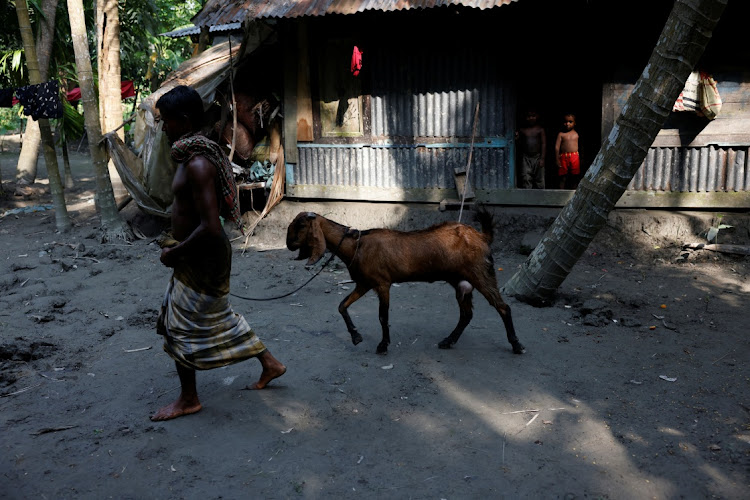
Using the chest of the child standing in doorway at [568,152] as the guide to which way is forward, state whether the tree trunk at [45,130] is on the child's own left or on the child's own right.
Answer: on the child's own right

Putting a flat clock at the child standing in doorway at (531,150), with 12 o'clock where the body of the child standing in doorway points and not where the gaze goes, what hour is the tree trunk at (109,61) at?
The tree trunk is roughly at 3 o'clock from the child standing in doorway.

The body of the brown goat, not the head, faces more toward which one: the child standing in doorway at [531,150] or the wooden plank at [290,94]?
the wooden plank

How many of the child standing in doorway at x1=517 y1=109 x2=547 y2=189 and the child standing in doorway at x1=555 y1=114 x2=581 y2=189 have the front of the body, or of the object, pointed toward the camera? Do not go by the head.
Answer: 2

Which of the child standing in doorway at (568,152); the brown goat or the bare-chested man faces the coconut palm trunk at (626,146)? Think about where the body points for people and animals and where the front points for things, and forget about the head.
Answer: the child standing in doorway

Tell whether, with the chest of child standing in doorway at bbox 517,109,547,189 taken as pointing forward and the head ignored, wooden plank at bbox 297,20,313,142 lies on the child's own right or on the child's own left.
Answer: on the child's own right

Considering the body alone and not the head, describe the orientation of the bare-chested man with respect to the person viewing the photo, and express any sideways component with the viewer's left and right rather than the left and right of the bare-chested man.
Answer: facing to the left of the viewer

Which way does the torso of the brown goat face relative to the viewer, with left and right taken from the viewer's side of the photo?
facing to the left of the viewer

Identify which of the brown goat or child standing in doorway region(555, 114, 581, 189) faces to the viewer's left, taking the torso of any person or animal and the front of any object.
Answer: the brown goat
